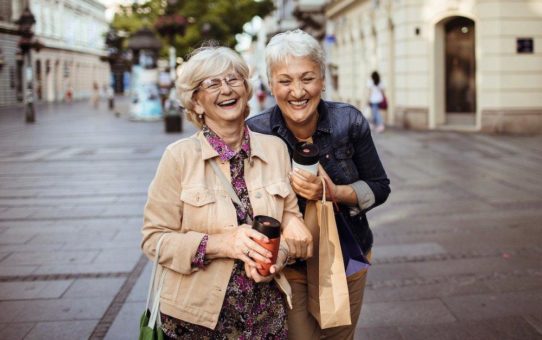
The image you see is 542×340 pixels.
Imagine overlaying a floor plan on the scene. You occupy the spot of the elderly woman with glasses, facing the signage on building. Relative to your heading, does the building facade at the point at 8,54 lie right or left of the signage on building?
left

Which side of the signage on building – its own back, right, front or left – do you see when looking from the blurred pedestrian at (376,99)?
right

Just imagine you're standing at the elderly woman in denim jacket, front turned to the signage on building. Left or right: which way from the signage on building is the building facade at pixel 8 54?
left

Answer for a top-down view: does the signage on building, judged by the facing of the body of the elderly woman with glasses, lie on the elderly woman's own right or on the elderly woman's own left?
on the elderly woman's own left

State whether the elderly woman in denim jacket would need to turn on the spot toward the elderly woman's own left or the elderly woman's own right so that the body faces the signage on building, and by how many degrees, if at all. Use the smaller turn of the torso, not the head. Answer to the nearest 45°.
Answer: approximately 180°

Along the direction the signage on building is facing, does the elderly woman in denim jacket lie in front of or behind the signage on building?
in front

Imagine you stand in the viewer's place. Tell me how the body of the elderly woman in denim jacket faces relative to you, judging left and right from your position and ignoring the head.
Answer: facing the viewer

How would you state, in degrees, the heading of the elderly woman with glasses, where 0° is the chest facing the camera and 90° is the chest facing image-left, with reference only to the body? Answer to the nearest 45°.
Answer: approximately 315°

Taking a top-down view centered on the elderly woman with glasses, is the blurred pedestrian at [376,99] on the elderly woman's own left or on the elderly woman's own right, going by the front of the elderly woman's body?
on the elderly woman's own left
